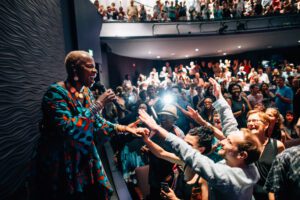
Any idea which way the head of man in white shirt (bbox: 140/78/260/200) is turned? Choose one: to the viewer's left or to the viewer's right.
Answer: to the viewer's left

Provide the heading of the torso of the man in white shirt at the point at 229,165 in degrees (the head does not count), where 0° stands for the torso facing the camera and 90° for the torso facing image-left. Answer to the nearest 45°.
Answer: approximately 90°
